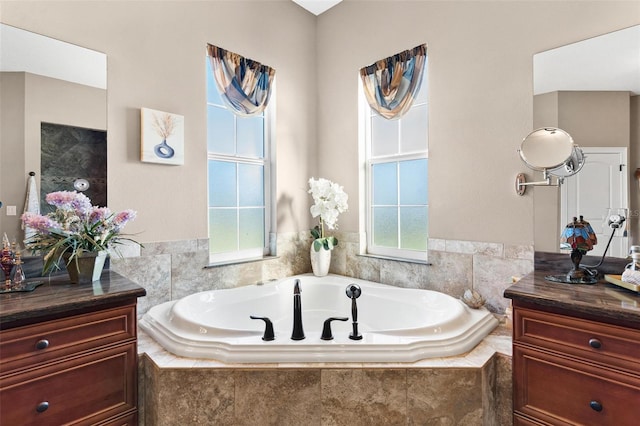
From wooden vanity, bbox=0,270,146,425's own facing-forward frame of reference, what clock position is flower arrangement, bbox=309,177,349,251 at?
The flower arrangement is roughly at 10 o'clock from the wooden vanity.

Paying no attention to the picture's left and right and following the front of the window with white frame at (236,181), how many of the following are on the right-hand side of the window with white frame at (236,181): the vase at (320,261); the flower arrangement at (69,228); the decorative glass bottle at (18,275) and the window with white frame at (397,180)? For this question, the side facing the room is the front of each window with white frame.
2

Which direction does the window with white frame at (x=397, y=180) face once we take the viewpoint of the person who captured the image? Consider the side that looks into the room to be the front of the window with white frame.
facing the viewer and to the left of the viewer

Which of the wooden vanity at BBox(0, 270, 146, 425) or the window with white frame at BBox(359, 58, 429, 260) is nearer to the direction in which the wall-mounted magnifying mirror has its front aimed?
the wooden vanity

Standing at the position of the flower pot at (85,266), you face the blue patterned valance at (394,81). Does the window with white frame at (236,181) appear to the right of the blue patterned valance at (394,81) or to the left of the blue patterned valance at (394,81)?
left

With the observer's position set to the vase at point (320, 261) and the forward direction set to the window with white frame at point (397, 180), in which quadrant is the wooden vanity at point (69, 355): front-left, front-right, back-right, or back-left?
back-right

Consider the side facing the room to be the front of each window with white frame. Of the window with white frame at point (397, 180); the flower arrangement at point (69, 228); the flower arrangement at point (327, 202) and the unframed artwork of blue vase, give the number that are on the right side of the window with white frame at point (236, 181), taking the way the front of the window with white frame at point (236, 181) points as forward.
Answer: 2

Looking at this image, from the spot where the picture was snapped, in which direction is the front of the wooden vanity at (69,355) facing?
facing the viewer and to the right of the viewer

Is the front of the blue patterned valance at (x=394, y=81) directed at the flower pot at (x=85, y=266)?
yes

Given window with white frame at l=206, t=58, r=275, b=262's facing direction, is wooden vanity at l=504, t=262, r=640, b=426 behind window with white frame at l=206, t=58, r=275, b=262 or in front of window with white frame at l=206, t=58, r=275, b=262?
in front

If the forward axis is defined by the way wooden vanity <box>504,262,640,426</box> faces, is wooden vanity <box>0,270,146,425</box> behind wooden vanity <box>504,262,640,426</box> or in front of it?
in front

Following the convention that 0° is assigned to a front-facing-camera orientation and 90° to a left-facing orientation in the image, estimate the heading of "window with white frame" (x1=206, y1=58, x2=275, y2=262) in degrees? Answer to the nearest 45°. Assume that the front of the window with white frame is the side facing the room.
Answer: approximately 315°

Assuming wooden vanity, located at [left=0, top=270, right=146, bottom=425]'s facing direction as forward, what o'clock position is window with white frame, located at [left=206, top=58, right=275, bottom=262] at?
The window with white frame is roughly at 9 o'clock from the wooden vanity.

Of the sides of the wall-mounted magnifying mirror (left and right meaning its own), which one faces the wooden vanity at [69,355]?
front

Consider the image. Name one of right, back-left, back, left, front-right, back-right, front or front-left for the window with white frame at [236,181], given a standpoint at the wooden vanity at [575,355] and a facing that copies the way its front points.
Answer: front-right

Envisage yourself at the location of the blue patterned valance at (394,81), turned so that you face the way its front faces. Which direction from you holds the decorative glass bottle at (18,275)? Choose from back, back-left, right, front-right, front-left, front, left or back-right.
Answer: front

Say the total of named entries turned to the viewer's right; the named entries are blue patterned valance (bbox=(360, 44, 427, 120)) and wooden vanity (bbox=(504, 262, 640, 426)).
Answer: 0

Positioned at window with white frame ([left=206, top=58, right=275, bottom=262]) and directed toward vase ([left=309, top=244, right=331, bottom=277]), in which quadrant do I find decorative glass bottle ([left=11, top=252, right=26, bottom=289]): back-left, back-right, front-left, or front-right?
back-right
